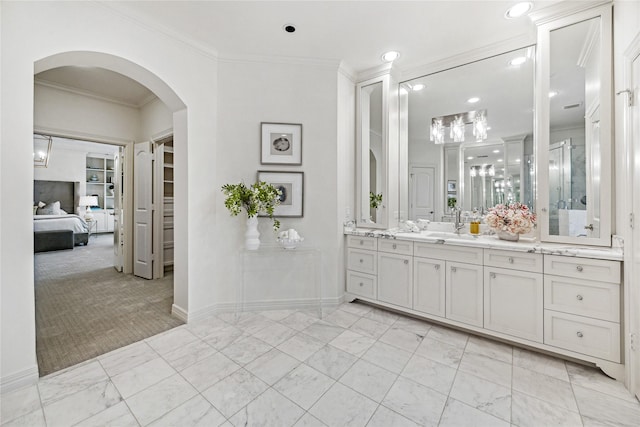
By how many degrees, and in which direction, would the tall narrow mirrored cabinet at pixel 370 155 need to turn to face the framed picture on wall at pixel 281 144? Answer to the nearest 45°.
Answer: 0° — it already faces it

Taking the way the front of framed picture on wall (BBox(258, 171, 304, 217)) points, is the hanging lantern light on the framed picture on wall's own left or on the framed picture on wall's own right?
on the framed picture on wall's own right

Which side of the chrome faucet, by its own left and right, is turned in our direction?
front

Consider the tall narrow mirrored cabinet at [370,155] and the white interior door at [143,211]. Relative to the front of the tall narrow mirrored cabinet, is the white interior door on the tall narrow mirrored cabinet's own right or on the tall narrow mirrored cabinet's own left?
on the tall narrow mirrored cabinet's own right

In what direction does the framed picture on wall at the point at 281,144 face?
toward the camera

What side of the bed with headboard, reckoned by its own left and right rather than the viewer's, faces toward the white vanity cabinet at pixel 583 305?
front

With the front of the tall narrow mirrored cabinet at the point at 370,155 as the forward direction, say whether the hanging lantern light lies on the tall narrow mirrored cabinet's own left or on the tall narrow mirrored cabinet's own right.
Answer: on the tall narrow mirrored cabinet's own right

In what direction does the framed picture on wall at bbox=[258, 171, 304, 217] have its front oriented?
toward the camera

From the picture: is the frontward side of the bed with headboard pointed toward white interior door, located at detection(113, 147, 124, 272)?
yes

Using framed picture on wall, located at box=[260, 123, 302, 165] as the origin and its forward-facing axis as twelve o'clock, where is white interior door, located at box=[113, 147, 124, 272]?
The white interior door is roughly at 4 o'clock from the framed picture on wall.

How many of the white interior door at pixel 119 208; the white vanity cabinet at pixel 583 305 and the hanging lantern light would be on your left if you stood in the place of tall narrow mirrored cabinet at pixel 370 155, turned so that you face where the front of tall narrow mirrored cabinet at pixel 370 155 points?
1
